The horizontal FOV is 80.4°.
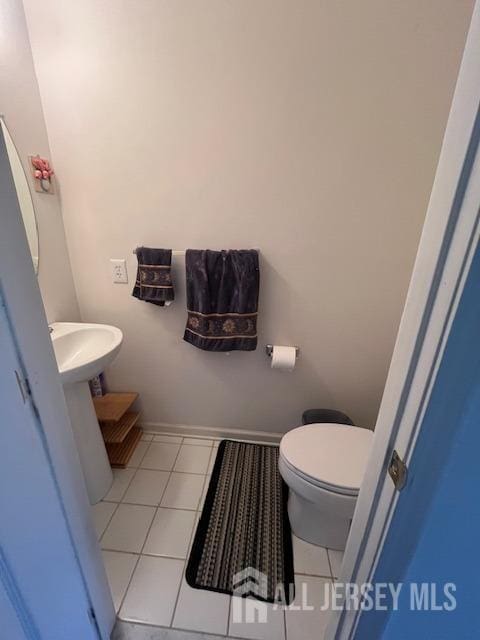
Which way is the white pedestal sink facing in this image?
to the viewer's right

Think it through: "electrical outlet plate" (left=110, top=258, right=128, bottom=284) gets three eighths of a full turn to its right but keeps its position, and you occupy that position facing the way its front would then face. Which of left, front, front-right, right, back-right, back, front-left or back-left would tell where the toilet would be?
back

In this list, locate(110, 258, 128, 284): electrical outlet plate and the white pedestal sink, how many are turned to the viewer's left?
0

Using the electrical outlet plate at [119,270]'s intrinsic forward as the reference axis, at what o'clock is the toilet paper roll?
The toilet paper roll is roughly at 10 o'clock from the electrical outlet plate.

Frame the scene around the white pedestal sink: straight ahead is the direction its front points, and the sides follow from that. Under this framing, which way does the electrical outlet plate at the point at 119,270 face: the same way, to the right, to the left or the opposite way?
to the right

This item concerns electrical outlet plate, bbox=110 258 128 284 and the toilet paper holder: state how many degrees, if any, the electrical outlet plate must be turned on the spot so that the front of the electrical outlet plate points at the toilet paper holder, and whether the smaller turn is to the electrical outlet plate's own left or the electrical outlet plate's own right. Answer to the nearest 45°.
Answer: approximately 45° to the electrical outlet plate's own left
